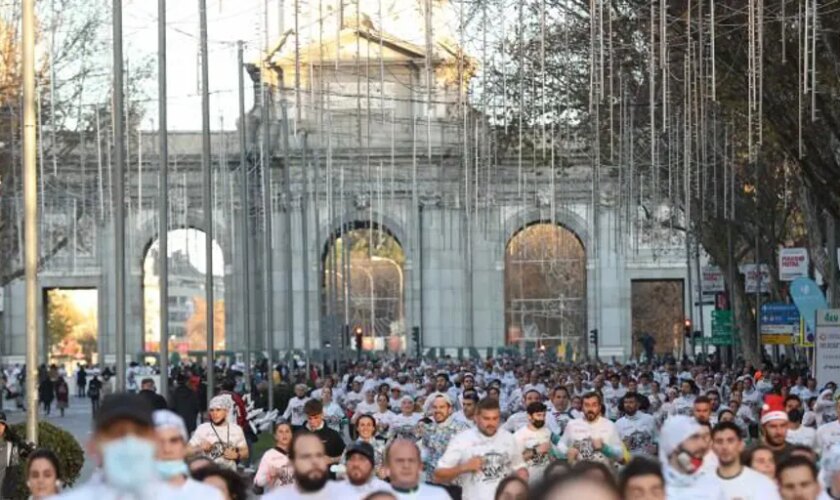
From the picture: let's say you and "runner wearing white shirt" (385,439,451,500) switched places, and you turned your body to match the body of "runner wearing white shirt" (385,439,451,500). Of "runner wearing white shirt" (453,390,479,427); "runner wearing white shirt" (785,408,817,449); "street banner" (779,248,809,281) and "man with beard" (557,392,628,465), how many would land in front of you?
0

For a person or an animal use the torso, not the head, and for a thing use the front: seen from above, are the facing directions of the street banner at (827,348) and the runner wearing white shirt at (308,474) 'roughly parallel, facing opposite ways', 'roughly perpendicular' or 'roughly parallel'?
roughly parallel

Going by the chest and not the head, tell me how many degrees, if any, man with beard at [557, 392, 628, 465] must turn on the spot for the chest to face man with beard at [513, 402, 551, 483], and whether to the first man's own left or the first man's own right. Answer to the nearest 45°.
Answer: approximately 90° to the first man's own right

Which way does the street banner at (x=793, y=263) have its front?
toward the camera

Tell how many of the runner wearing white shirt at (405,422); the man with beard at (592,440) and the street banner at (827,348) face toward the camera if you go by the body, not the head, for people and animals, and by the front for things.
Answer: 3

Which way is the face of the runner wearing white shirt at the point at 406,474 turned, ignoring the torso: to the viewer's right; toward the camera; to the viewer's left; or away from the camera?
toward the camera

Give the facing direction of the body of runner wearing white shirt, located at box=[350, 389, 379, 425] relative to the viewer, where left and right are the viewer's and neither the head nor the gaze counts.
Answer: facing the viewer

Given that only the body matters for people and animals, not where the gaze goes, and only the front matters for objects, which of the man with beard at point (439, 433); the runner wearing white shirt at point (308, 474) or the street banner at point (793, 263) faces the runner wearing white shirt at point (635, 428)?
the street banner

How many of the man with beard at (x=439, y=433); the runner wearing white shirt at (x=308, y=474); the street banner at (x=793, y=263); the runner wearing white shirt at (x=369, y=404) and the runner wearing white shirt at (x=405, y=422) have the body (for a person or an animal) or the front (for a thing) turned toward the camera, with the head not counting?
5

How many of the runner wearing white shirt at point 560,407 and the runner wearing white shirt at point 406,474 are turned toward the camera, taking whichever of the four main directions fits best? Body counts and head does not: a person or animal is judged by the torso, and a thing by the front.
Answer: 2

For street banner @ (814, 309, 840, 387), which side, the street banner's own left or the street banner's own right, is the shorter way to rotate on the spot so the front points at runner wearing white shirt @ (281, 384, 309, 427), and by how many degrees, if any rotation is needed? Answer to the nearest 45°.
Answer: approximately 45° to the street banner's own right

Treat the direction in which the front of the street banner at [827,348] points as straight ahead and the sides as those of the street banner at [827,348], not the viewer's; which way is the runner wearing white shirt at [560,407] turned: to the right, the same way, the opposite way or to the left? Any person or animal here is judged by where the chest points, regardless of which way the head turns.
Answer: the same way

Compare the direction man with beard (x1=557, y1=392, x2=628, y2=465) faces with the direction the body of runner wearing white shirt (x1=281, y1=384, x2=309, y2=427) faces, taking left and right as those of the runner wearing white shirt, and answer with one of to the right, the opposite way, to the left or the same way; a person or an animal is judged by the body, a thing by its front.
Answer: the same way

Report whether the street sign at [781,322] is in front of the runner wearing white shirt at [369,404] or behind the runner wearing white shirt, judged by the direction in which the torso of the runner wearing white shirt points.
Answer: behind
